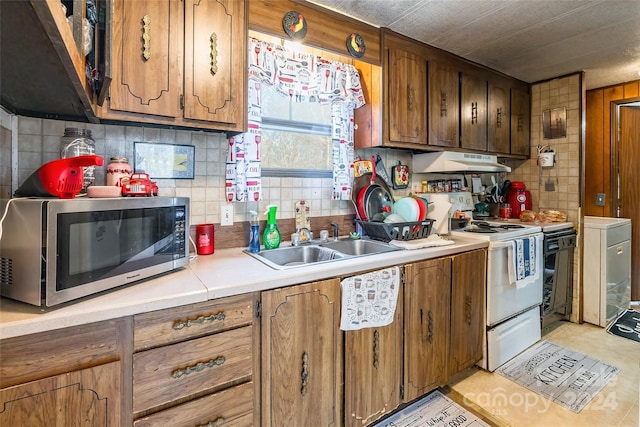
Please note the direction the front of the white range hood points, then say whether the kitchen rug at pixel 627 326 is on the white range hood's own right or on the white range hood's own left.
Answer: on the white range hood's own left

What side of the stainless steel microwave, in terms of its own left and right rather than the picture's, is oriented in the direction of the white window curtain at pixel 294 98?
left

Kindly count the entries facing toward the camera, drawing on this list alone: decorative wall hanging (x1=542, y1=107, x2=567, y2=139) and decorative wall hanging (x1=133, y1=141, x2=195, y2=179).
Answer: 2

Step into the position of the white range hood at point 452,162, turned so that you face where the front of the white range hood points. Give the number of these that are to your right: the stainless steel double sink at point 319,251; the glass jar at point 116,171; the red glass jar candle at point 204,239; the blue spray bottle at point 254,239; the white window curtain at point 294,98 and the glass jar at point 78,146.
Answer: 6

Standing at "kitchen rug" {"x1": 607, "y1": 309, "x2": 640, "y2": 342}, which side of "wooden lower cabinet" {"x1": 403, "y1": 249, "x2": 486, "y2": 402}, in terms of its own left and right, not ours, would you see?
left

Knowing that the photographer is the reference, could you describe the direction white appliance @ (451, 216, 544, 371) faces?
facing the viewer and to the right of the viewer

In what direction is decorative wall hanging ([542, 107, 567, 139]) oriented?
toward the camera

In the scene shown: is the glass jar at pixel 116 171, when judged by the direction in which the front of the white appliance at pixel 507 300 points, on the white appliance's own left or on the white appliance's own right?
on the white appliance's own right

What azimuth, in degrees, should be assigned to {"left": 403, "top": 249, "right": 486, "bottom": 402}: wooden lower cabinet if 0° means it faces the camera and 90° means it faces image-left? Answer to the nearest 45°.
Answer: approximately 315°

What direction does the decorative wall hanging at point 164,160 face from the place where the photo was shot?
facing the viewer

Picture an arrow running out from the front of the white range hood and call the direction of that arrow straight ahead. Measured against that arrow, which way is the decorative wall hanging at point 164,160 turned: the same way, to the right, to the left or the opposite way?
the same way

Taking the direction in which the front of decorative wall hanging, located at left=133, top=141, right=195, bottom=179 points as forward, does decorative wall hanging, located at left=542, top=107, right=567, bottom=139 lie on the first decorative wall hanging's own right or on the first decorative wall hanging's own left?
on the first decorative wall hanging's own left
